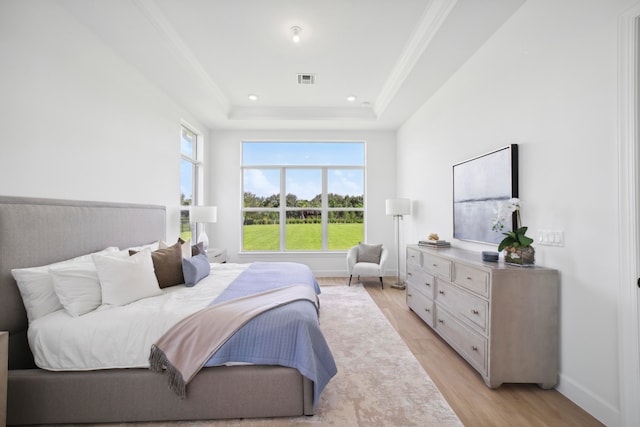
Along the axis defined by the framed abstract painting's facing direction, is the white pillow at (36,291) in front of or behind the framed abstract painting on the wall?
in front

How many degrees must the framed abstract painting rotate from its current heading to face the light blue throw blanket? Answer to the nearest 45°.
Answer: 0° — it already faces it

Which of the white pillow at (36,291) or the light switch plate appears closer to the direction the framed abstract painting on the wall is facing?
the white pillow

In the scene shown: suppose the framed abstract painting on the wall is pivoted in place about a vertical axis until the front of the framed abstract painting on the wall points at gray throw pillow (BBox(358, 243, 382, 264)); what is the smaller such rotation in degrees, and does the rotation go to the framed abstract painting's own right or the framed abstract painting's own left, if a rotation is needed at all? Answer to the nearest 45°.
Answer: approximately 90° to the framed abstract painting's own right

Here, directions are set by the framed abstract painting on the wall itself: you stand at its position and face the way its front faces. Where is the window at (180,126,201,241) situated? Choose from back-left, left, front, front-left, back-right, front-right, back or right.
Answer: front-right

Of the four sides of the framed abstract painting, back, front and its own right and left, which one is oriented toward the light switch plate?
left

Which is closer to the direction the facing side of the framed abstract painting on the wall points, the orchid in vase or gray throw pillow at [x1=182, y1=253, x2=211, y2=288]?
the gray throw pillow

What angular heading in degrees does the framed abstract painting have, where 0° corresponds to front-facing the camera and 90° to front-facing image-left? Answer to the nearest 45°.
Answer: approximately 45°

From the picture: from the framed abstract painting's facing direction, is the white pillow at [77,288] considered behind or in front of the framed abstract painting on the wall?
in front

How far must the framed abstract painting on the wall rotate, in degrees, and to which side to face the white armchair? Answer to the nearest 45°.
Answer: approximately 90° to its right

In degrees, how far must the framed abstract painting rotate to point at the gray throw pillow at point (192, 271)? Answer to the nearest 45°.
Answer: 0° — it already faces it

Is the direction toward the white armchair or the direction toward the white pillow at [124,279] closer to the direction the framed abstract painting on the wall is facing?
the white pillow

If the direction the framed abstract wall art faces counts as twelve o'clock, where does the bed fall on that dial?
The bed is roughly at 12 o'clock from the framed abstract wall art.
